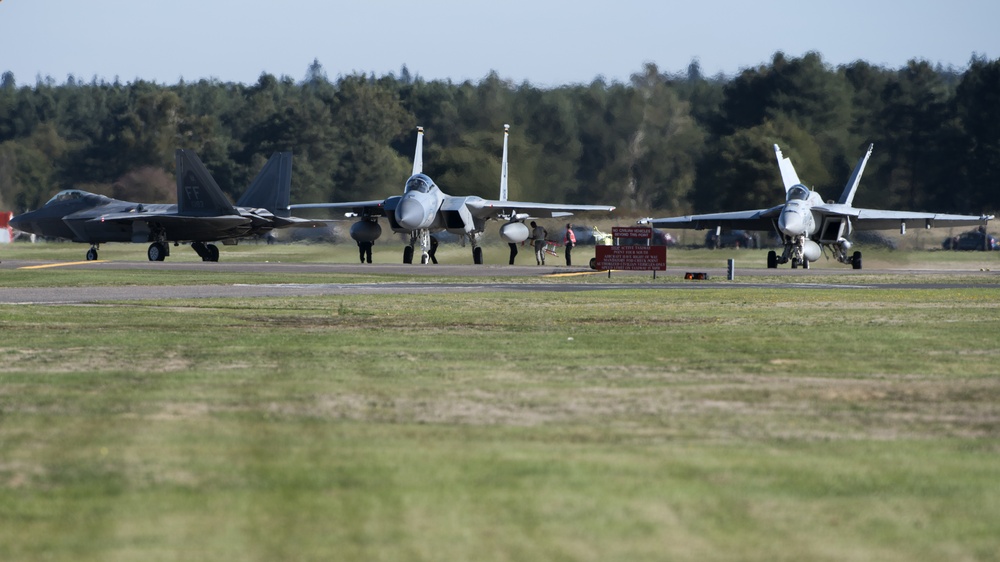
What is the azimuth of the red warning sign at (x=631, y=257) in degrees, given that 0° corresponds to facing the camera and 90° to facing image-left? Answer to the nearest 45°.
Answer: approximately 0°
